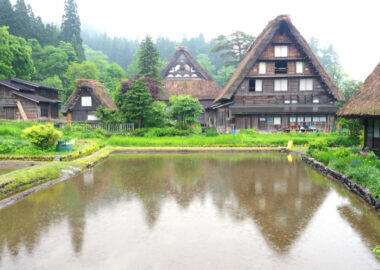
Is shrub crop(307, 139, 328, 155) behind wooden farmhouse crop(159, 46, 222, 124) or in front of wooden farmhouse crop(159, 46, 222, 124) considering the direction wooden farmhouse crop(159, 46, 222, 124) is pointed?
in front

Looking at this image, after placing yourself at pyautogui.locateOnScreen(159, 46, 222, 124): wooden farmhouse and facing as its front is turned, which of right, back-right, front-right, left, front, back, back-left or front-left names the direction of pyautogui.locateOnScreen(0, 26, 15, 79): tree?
right

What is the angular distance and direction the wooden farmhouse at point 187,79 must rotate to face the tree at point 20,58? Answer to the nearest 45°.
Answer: approximately 90° to its right

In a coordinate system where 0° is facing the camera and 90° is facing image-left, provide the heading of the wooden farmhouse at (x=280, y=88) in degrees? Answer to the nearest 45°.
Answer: approximately 0°

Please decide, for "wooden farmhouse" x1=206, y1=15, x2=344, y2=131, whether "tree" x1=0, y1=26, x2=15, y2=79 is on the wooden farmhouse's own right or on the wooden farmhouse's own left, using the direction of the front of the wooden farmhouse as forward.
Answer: on the wooden farmhouse's own right

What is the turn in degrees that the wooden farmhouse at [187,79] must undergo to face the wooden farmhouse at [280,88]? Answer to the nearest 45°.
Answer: approximately 45° to its left

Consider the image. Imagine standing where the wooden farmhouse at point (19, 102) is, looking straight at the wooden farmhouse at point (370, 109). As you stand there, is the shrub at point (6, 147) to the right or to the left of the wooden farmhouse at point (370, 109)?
right

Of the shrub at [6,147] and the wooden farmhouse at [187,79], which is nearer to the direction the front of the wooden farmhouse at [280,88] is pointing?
the shrub

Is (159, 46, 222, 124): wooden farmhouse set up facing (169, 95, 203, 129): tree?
yes

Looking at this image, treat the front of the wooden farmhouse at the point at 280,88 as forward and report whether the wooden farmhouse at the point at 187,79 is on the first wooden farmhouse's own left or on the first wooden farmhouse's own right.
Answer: on the first wooden farmhouse's own right

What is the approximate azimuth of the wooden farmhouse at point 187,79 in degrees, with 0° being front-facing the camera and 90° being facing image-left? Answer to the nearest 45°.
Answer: approximately 0°

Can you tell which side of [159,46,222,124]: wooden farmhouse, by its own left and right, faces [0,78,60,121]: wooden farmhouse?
right

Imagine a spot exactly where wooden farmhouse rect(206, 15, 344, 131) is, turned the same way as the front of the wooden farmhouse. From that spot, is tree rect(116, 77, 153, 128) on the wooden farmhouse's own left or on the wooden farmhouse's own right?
on the wooden farmhouse's own right

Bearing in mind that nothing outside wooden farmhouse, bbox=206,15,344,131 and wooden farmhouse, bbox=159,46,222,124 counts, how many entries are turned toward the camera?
2

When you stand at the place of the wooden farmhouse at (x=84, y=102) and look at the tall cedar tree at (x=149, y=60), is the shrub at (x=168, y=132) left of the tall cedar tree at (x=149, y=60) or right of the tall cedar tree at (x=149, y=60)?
right

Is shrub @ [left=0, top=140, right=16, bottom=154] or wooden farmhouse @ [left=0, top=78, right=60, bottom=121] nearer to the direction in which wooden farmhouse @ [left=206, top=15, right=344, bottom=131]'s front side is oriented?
the shrub
